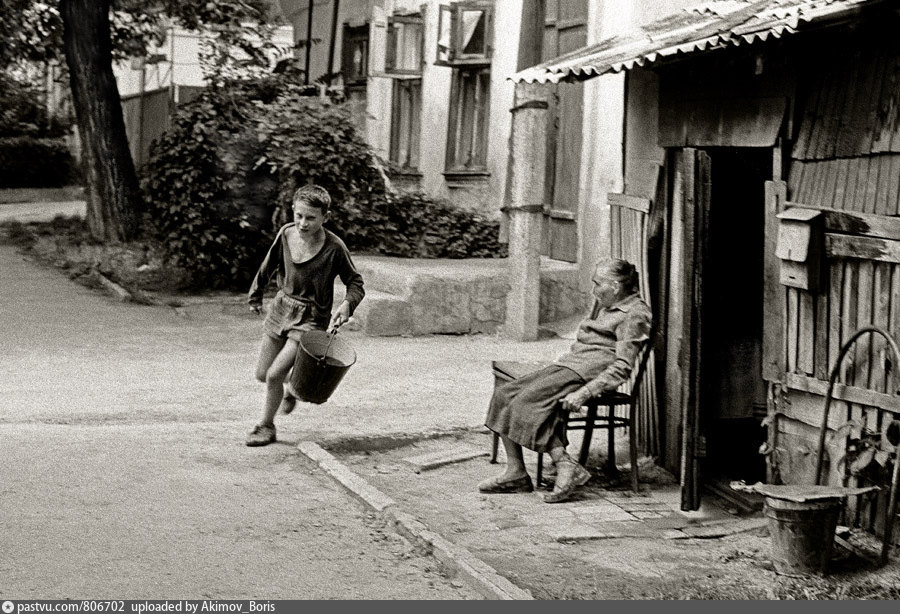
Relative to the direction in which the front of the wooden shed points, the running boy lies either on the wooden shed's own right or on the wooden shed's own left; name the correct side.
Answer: on the wooden shed's own right

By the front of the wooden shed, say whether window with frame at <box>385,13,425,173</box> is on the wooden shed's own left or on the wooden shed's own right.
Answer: on the wooden shed's own right

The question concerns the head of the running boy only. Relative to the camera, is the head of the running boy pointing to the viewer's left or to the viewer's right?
to the viewer's left

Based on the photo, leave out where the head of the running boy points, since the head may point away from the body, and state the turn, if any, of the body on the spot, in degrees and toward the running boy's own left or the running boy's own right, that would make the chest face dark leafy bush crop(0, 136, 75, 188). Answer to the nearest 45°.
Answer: approximately 135° to the running boy's own right

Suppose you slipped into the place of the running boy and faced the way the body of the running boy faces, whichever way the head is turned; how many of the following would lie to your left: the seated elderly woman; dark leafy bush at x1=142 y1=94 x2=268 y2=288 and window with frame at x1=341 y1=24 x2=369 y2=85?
1

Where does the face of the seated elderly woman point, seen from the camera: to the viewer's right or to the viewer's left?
to the viewer's left

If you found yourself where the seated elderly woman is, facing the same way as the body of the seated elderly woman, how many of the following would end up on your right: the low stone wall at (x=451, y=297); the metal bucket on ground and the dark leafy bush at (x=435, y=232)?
2

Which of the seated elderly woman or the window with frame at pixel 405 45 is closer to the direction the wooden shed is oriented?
the seated elderly woman

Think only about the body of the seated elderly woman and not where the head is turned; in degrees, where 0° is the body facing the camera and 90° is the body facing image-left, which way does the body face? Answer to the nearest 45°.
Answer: approximately 90°

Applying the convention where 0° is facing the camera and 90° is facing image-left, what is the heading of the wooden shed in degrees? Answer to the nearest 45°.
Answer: approximately 45°

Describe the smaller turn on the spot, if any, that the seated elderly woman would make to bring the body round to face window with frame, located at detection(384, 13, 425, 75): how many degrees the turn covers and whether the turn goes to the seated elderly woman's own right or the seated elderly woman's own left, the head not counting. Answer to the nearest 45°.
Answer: approximately 90° to the seated elderly woman's own right
